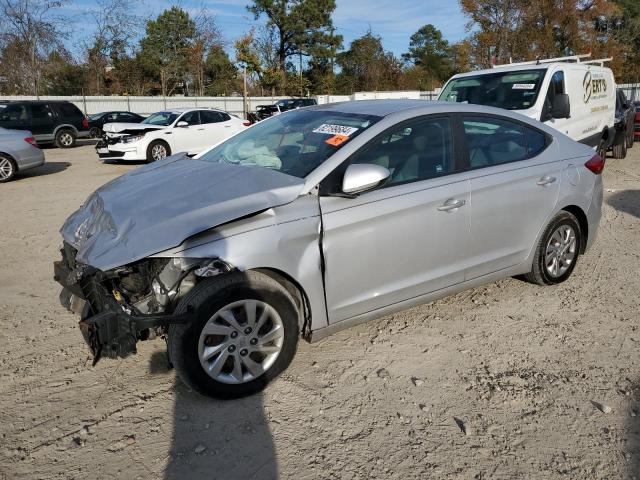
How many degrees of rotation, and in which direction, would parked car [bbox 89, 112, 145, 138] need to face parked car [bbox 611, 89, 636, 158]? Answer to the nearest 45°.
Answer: approximately 90° to its left

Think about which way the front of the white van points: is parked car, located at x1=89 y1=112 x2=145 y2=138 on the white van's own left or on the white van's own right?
on the white van's own right

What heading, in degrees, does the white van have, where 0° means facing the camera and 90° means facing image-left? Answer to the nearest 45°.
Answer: approximately 45°

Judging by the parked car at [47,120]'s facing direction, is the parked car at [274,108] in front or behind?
behind

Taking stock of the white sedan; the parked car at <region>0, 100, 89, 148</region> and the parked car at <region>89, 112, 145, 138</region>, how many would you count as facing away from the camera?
0

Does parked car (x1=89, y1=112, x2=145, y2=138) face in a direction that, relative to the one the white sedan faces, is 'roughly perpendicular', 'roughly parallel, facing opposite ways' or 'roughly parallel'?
roughly parallel

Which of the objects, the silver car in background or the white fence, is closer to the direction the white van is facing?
the silver car in background

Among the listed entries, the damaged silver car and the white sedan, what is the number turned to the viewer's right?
0

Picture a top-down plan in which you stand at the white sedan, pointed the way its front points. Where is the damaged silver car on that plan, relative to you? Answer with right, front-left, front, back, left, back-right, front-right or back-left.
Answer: front-left

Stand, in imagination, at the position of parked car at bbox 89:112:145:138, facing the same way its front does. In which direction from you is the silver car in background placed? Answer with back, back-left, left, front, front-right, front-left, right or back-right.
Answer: front-left

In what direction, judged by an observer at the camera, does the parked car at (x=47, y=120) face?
facing to the left of the viewer

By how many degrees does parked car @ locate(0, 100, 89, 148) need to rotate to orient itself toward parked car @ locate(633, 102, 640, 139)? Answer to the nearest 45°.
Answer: approximately 135° to its left
